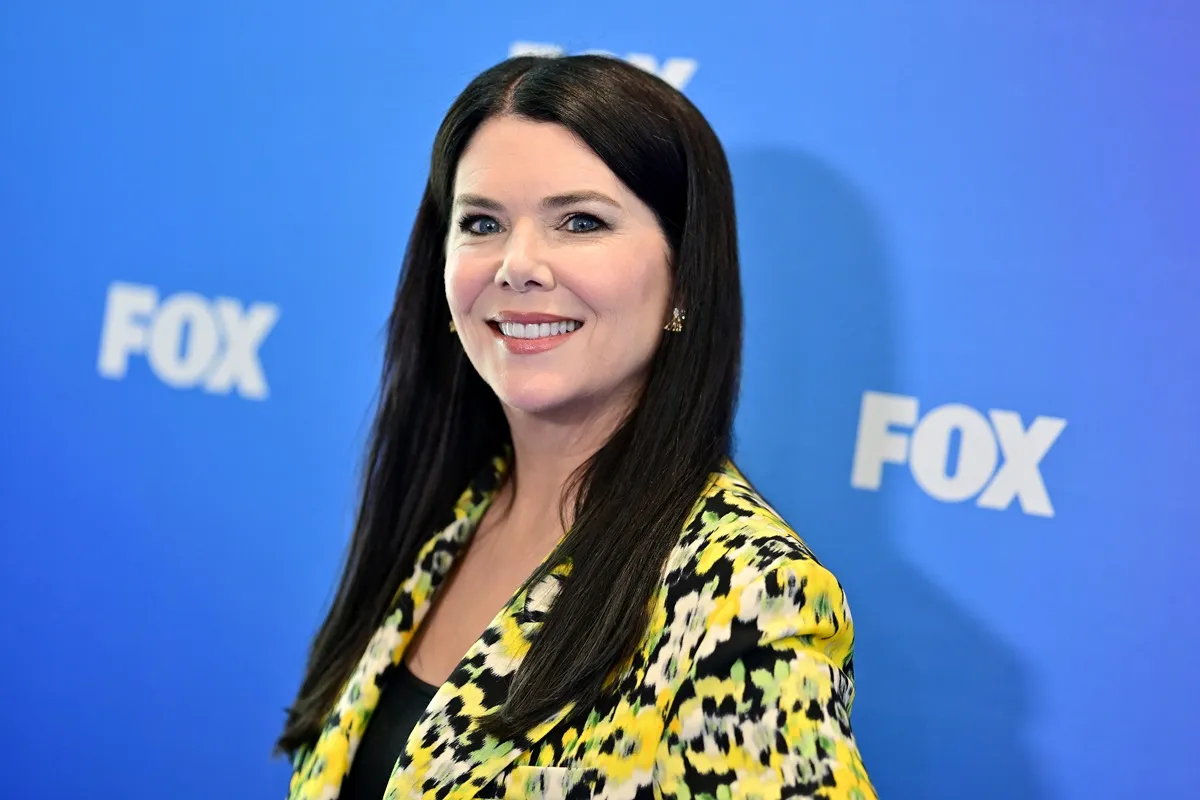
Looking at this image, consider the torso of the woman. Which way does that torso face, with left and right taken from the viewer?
facing the viewer and to the left of the viewer
